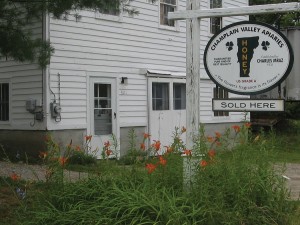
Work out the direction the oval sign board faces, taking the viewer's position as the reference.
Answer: facing the viewer

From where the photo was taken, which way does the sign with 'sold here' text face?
toward the camera

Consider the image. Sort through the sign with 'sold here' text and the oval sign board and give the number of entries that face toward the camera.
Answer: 2

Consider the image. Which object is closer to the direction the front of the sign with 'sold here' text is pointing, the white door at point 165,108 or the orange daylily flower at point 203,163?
the orange daylily flower

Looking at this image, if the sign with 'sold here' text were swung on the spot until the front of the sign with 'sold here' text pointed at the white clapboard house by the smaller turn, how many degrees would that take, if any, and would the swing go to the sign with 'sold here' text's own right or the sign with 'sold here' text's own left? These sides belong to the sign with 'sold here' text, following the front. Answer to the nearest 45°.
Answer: approximately 135° to the sign with 'sold here' text's own right

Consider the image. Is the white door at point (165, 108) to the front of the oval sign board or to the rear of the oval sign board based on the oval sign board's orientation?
to the rear
